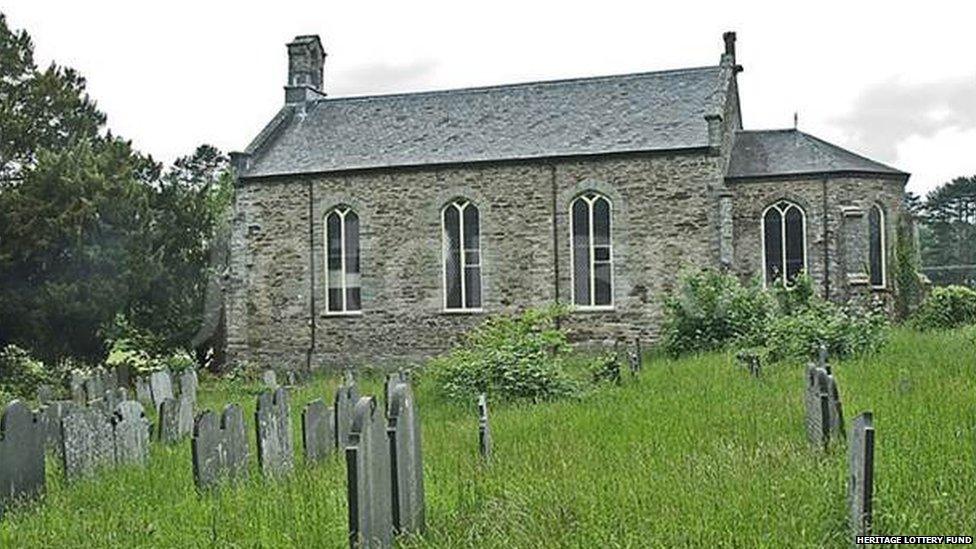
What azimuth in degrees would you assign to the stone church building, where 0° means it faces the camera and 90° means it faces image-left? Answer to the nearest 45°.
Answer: approximately 90°

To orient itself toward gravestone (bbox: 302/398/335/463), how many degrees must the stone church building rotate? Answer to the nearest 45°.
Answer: approximately 90° to its left

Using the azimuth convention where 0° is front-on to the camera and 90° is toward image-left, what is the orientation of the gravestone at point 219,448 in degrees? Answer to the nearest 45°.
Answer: approximately 315°

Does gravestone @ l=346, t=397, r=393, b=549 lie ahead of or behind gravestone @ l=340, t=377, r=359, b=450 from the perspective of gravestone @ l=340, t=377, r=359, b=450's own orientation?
ahead
